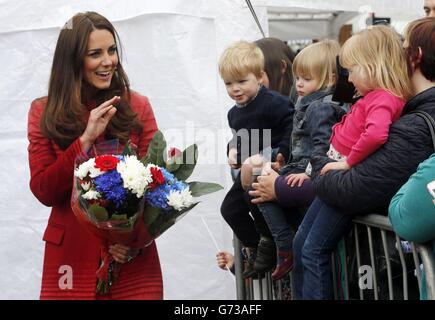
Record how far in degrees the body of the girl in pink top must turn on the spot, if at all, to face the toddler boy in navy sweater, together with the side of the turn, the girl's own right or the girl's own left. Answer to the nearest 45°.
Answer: approximately 45° to the girl's own right

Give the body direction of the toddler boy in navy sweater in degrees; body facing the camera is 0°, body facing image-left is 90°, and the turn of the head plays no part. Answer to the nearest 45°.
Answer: approximately 45°

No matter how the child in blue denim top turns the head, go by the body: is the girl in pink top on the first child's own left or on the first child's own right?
on the first child's own left

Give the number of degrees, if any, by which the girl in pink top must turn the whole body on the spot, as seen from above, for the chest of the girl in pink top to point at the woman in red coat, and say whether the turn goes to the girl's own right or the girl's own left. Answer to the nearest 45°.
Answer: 0° — they already face them

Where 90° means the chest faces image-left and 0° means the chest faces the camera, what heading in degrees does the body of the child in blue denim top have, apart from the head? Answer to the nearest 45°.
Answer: approximately 45°

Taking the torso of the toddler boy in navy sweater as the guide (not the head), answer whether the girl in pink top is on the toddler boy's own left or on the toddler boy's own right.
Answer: on the toddler boy's own left

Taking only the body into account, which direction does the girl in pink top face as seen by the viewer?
to the viewer's left
